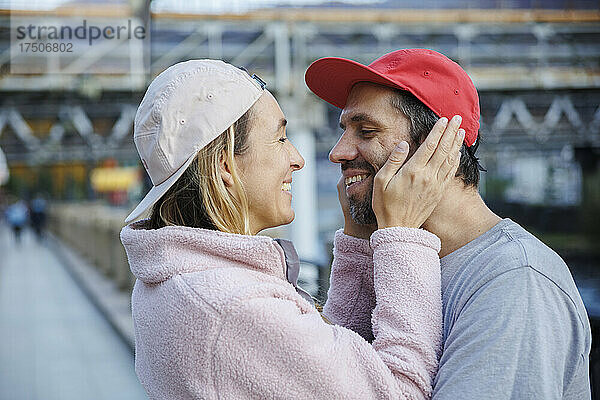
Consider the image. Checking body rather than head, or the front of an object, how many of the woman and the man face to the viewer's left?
1

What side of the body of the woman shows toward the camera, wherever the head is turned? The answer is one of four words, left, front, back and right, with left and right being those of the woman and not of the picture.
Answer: right

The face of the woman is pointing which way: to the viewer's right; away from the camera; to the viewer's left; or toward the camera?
to the viewer's right

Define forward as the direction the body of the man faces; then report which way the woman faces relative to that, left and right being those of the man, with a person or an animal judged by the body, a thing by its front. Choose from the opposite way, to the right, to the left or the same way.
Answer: the opposite way

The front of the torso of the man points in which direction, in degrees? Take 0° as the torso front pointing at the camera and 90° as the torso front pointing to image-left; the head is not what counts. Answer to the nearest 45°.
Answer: approximately 90°
